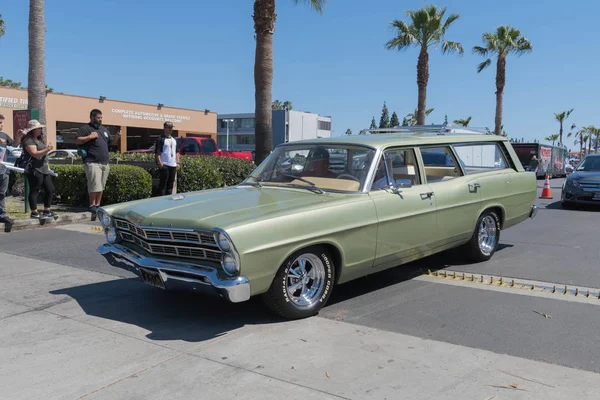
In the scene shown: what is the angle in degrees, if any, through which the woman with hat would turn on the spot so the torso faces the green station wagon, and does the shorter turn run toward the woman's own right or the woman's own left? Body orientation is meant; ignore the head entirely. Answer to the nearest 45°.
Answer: approximately 45° to the woman's own right

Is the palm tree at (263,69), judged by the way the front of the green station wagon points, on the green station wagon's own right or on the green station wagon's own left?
on the green station wagon's own right

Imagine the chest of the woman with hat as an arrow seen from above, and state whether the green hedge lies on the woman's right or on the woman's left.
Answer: on the woman's left

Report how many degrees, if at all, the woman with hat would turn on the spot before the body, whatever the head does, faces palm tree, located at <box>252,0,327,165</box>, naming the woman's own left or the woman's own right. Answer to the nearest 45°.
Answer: approximately 90° to the woman's own left

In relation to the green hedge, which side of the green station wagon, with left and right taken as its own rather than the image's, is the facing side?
right

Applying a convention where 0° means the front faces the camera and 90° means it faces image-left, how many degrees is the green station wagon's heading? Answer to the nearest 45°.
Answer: approximately 45°

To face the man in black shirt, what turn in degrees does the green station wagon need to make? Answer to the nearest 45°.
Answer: approximately 90° to its right

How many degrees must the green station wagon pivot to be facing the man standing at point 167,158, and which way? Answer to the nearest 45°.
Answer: approximately 90° to its right
